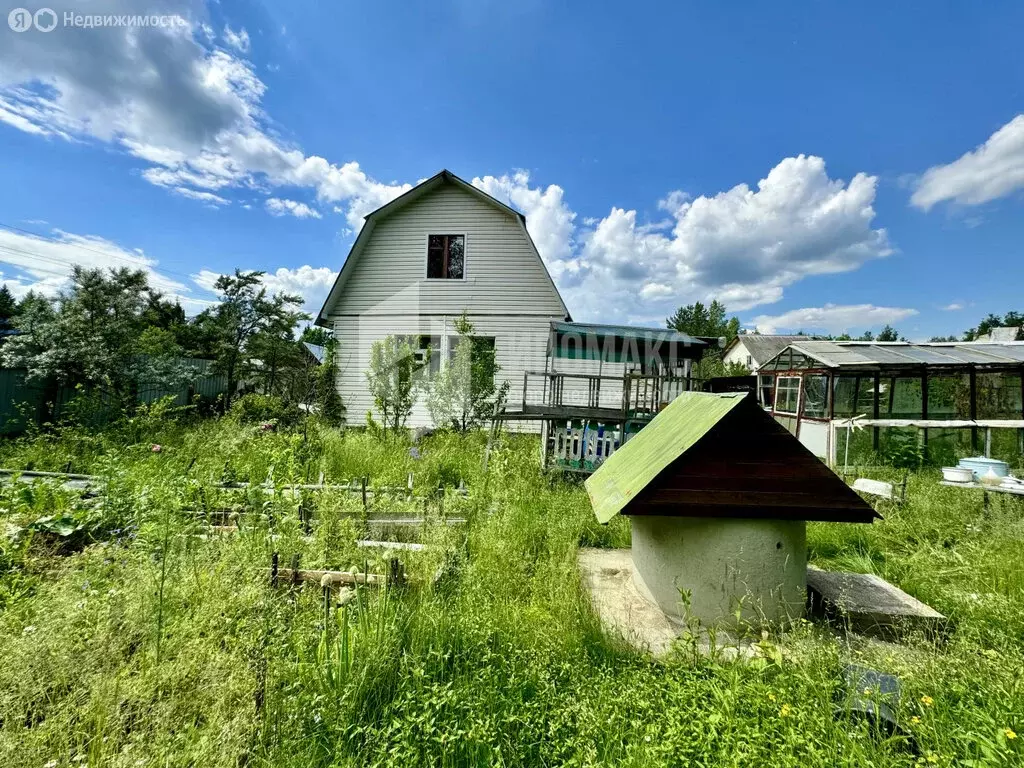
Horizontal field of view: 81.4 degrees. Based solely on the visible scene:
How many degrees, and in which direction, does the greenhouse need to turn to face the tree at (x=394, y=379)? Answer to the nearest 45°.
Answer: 0° — it already faces it

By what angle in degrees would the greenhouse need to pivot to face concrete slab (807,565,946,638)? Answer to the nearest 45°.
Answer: approximately 45° to its left

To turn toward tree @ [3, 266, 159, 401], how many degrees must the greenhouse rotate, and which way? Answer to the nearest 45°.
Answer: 0° — it already faces it

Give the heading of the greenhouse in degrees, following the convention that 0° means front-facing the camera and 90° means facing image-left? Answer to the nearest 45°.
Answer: approximately 45°

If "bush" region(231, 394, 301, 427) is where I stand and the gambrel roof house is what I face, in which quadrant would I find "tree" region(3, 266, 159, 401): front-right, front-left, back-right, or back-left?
back-left

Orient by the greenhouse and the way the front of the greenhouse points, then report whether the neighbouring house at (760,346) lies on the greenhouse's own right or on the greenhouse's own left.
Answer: on the greenhouse's own right

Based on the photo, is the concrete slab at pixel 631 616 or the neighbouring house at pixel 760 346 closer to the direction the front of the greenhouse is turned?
the concrete slab
